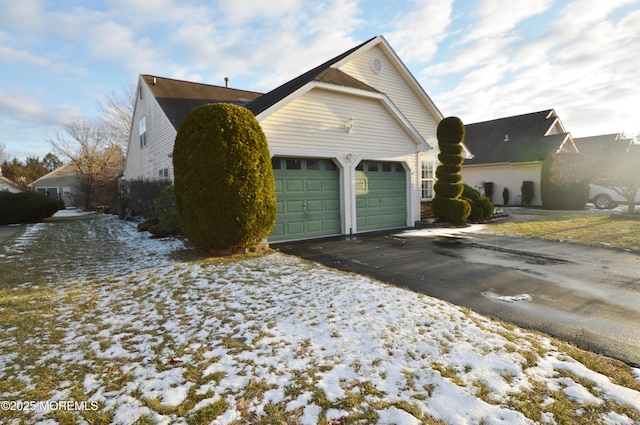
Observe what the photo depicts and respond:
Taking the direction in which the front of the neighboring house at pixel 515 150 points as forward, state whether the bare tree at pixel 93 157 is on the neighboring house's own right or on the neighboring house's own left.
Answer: on the neighboring house's own right

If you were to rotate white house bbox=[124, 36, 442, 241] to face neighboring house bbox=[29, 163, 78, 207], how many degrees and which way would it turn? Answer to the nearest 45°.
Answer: approximately 180°

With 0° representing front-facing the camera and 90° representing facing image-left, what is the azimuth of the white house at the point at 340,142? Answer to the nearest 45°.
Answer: approximately 315°

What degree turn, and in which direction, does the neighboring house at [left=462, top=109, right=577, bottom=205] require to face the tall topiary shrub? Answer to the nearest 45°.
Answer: approximately 45° to its right

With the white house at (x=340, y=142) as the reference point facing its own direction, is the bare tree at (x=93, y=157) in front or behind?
behind

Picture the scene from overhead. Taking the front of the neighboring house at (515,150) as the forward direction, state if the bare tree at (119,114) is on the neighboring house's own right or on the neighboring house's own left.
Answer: on the neighboring house's own right
